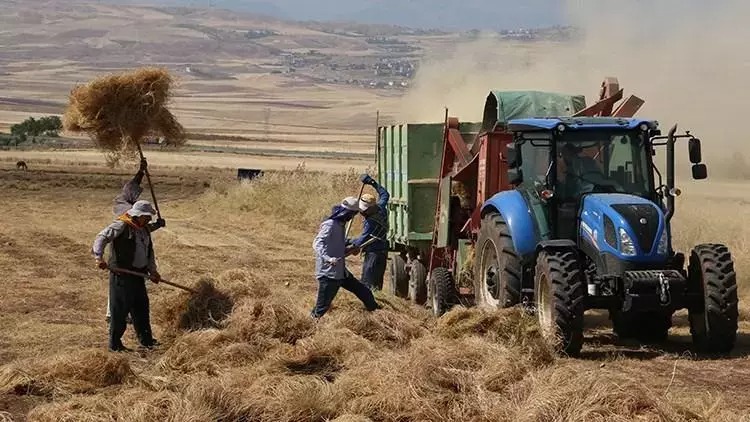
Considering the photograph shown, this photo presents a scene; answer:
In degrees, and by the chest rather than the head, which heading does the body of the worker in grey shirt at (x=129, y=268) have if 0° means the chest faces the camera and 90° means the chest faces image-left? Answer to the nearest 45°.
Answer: approximately 315°

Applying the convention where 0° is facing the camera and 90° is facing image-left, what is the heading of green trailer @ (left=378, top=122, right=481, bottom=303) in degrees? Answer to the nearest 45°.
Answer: approximately 315°

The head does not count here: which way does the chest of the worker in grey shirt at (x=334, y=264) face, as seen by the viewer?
to the viewer's right

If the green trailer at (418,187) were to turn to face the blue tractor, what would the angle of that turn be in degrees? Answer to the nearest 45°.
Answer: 0° — it already faces it
